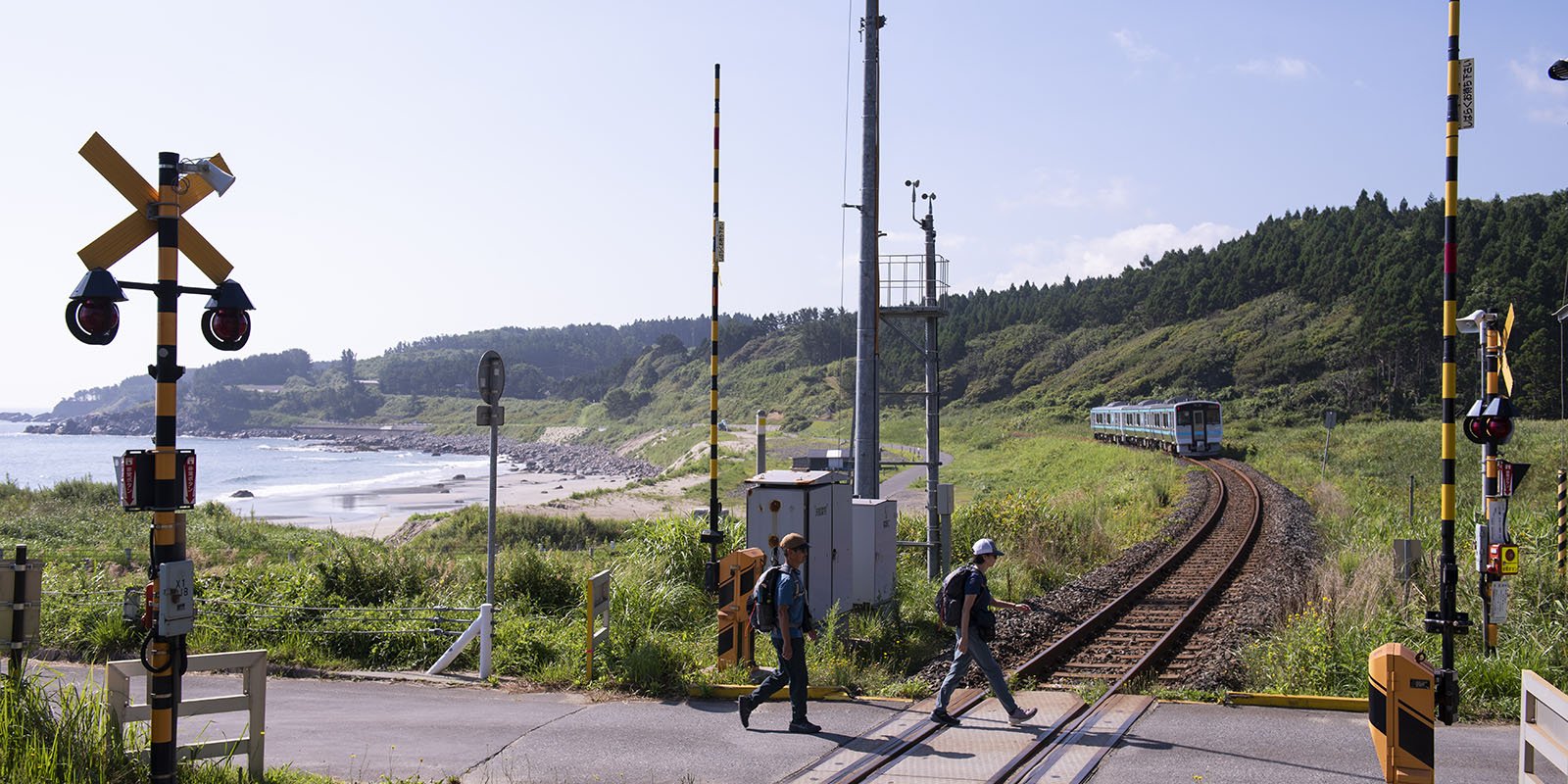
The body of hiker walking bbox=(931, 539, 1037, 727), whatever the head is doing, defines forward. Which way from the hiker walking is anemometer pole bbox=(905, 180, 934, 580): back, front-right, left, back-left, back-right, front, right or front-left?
left

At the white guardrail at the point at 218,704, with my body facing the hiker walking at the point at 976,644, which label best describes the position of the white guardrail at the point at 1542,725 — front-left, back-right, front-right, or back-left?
front-right

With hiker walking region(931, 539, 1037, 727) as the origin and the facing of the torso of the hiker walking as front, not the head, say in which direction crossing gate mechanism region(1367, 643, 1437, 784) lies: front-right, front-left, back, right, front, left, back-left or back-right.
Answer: front-right

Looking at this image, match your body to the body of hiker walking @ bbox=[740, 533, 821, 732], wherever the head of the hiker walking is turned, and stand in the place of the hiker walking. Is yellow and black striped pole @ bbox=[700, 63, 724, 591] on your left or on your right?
on your left

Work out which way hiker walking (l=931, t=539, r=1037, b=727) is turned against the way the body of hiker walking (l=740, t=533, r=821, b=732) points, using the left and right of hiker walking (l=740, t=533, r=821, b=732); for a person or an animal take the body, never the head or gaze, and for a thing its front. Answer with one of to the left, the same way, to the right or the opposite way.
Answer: the same way

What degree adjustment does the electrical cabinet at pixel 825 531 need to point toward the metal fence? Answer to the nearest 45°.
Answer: approximately 135° to its right

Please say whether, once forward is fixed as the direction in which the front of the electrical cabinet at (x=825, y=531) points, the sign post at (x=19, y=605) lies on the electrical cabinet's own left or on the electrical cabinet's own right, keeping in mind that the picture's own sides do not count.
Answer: on the electrical cabinet's own right

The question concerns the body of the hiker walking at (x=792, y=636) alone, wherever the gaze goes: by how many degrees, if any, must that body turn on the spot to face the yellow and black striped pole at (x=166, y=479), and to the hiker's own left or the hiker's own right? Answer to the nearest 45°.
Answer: approximately 135° to the hiker's own right

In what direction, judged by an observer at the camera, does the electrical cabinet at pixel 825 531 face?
facing the viewer and to the right of the viewer

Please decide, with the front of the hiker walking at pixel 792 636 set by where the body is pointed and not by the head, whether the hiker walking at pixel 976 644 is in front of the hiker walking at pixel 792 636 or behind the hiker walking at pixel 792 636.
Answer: in front

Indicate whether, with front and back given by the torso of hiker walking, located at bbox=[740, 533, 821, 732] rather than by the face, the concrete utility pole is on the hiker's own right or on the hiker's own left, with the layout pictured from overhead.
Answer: on the hiker's own left

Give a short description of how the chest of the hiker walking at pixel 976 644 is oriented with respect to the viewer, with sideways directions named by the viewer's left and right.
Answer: facing to the right of the viewer

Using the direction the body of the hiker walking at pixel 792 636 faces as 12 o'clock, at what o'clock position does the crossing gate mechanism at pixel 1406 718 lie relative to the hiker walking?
The crossing gate mechanism is roughly at 1 o'clock from the hiker walking.

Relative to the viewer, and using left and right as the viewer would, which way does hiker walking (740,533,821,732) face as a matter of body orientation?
facing to the right of the viewer

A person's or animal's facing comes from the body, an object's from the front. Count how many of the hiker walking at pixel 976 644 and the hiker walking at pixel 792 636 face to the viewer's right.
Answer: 2

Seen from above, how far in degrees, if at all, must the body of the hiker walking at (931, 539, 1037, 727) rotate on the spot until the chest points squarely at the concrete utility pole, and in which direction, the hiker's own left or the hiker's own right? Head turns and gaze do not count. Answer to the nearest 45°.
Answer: approximately 90° to the hiker's own left
